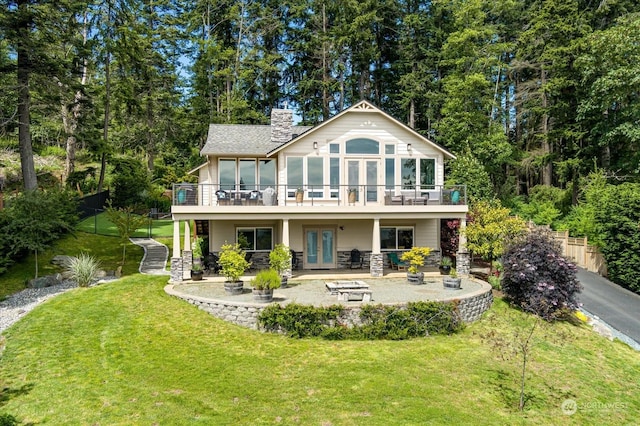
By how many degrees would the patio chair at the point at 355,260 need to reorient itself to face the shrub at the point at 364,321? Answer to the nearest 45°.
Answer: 0° — it already faces it

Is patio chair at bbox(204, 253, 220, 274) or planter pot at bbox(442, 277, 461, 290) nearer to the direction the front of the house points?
the planter pot

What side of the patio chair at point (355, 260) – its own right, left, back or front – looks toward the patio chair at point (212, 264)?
right

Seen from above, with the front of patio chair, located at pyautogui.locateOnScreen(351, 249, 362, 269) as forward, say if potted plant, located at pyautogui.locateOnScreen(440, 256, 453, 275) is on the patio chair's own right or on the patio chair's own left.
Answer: on the patio chair's own left

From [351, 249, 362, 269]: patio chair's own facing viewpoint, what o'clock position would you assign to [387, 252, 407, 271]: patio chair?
[387, 252, 407, 271]: patio chair is roughly at 9 o'clock from [351, 249, 362, 269]: patio chair.

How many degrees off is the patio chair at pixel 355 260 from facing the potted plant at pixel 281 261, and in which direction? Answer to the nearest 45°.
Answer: approximately 45° to its right

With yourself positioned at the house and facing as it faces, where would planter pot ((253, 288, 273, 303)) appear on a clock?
The planter pot is roughly at 1 o'clock from the house.

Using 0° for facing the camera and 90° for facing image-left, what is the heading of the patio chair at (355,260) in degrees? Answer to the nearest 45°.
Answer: approximately 0°
